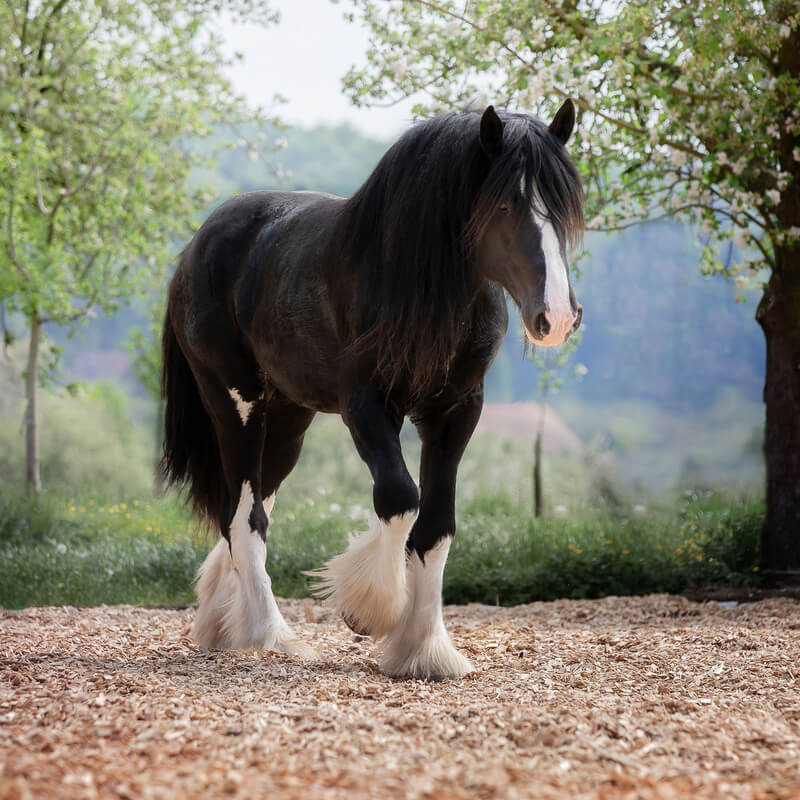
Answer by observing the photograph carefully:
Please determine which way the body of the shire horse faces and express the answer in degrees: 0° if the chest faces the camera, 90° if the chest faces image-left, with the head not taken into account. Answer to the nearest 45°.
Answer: approximately 315°

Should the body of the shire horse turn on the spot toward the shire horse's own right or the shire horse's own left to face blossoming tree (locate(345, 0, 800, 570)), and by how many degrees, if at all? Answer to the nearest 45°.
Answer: approximately 90° to the shire horse's own left

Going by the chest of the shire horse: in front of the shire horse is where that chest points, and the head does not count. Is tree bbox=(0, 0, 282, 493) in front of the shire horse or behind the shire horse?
behind
